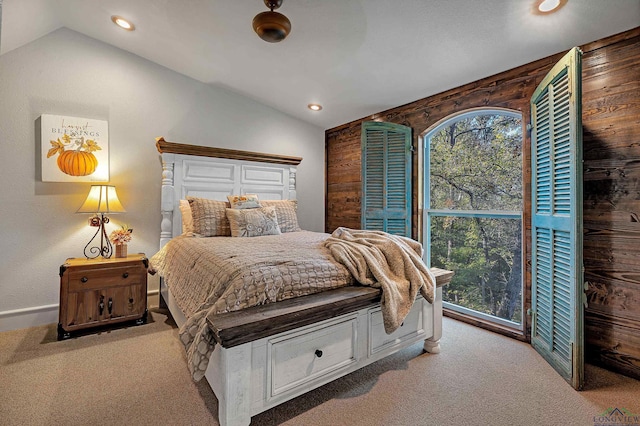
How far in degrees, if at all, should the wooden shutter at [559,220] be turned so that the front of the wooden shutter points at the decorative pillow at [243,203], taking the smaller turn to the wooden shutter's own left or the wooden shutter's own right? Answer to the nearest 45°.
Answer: approximately 45° to the wooden shutter's own right

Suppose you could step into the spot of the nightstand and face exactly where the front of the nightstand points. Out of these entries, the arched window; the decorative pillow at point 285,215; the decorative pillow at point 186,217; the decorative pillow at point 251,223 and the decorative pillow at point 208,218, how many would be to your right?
0

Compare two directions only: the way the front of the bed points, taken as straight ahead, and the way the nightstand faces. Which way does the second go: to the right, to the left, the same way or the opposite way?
the same way

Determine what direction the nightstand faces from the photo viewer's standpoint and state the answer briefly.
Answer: facing the viewer

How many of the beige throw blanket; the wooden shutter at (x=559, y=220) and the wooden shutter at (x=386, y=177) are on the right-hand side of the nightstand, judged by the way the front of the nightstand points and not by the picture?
0

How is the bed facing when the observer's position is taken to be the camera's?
facing the viewer and to the right of the viewer

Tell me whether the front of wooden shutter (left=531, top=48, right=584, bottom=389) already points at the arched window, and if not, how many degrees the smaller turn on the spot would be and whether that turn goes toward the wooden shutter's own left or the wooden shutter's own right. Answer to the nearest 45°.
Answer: approximately 90° to the wooden shutter's own right

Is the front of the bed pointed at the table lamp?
no

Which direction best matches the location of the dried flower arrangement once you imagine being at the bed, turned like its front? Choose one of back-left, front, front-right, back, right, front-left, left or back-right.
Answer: back

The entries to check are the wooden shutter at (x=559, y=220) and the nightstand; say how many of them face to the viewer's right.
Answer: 0

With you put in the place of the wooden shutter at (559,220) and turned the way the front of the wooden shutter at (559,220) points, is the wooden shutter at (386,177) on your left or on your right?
on your right

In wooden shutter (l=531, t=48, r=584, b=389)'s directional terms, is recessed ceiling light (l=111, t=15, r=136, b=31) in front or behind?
in front

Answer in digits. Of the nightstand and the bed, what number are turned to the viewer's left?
0

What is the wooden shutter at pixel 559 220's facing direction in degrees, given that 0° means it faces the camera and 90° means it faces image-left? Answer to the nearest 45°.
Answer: approximately 45°

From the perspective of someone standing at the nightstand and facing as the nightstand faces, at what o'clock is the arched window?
The arched window is roughly at 10 o'clock from the nightstand.
